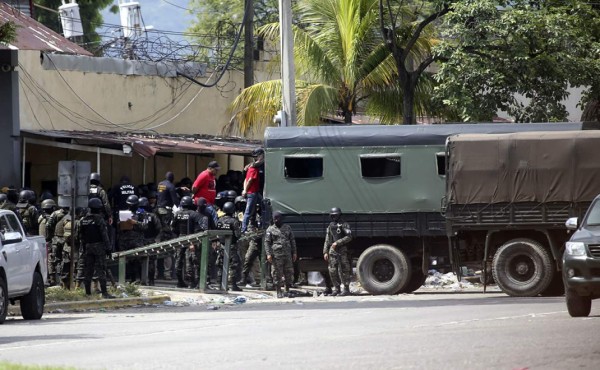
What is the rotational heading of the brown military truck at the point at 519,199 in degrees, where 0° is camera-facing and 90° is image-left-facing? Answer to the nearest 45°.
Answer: approximately 270°

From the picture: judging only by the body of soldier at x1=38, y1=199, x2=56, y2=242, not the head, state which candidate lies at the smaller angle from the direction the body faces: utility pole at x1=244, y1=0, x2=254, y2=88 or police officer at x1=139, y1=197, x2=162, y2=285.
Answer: the police officer

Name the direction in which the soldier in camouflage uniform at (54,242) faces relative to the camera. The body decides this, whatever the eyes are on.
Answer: to the viewer's right

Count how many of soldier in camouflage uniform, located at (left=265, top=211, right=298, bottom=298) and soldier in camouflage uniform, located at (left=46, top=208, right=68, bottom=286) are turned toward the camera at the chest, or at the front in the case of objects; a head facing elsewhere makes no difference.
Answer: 1

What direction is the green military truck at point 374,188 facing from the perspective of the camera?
to the viewer's right

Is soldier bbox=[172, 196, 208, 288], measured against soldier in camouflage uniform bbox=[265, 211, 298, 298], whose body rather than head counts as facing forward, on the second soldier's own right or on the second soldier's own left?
on the second soldier's own right
